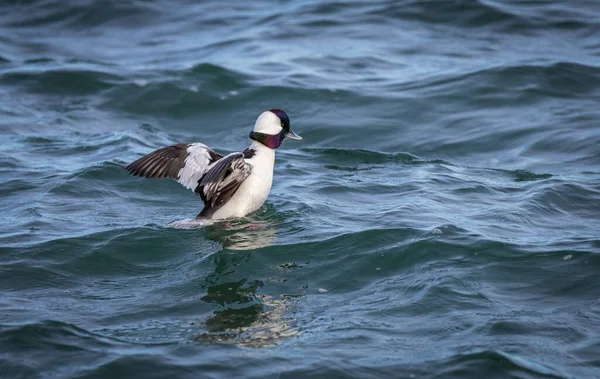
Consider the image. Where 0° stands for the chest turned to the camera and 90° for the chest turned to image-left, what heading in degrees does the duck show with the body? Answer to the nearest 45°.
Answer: approximately 270°
